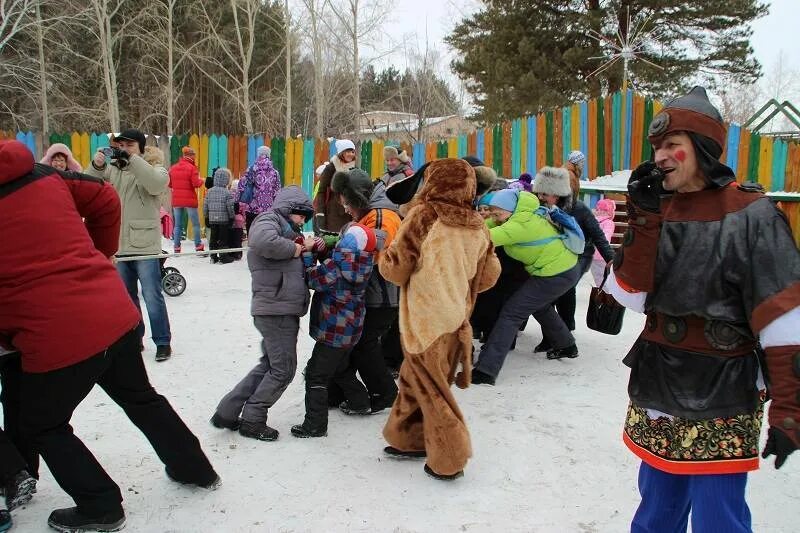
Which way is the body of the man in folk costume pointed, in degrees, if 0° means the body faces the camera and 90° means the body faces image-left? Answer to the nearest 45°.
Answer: approximately 45°

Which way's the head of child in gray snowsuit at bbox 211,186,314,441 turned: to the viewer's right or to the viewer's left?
to the viewer's right

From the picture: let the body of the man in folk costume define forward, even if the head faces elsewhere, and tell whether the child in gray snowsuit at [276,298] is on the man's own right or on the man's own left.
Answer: on the man's own right

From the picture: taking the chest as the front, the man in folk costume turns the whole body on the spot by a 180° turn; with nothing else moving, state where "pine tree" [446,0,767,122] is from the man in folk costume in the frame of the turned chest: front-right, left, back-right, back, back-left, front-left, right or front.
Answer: front-left

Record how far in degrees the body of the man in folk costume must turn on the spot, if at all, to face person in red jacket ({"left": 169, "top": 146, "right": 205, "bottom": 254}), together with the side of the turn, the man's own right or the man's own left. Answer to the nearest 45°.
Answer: approximately 90° to the man's own right

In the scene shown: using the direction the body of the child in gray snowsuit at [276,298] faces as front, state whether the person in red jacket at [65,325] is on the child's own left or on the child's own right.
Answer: on the child's own right

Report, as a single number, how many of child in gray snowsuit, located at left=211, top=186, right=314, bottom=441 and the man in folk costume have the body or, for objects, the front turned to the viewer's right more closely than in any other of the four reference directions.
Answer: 1

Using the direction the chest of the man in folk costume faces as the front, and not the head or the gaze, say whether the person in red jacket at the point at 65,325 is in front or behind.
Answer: in front

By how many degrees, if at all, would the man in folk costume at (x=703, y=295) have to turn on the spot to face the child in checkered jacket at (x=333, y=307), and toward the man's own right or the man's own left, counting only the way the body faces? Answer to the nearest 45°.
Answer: approximately 90° to the man's own right

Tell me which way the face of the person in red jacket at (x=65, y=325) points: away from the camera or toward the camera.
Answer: away from the camera

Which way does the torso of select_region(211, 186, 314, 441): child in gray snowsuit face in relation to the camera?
to the viewer's right

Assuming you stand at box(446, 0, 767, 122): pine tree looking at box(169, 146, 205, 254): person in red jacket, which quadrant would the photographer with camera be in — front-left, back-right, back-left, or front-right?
front-left

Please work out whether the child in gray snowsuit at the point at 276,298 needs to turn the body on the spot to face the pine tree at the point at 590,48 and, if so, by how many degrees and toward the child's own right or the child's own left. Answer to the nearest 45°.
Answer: approximately 45° to the child's own left

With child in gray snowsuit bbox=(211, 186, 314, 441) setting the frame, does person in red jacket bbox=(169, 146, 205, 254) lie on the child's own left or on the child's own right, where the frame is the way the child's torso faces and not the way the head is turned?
on the child's own left

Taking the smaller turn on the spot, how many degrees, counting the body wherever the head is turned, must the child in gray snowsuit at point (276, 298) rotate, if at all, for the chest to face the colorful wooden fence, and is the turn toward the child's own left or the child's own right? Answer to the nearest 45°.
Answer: approximately 45° to the child's own left

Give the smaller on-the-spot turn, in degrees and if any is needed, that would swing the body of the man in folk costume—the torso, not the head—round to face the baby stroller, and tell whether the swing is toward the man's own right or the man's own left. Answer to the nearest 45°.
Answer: approximately 90° to the man's own right

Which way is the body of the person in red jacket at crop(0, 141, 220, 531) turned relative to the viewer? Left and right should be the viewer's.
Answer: facing away from the viewer and to the left of the viewer
